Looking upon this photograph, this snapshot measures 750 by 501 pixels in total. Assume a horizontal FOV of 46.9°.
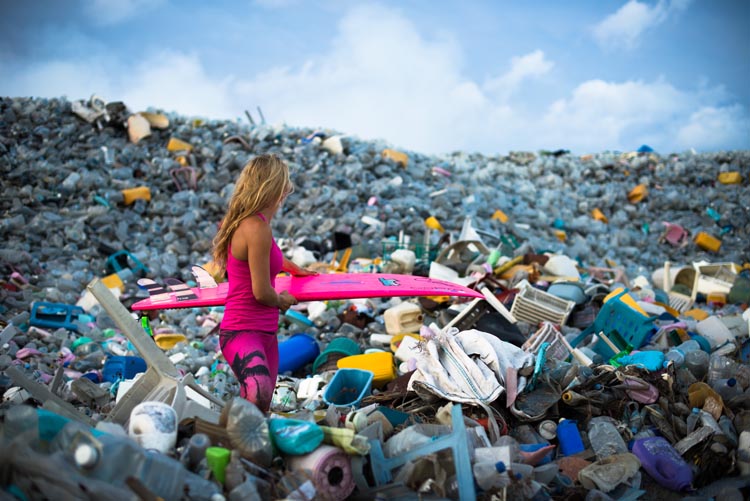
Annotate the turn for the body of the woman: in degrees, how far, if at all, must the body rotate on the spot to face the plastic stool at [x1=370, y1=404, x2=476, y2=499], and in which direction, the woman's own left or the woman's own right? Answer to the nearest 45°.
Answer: approximately 45° to the woman's own right

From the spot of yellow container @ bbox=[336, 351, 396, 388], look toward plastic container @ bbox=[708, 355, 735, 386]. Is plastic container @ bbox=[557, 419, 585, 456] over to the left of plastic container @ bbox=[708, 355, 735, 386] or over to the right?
right

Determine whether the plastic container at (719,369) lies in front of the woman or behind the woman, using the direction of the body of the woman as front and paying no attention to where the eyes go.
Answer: in front

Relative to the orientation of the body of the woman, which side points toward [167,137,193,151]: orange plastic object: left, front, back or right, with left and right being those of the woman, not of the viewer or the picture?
left

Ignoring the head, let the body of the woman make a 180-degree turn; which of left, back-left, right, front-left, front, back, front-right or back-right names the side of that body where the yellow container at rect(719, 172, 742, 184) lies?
back-right

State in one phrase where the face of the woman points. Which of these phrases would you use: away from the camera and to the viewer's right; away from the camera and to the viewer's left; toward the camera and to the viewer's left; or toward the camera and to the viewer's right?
away from the camera and to the viewer's right

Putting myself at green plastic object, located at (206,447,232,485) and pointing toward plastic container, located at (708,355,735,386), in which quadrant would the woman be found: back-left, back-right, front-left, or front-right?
front-left

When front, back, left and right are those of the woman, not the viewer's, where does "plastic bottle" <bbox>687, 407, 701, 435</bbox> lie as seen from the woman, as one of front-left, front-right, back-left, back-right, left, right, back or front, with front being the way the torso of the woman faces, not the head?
front

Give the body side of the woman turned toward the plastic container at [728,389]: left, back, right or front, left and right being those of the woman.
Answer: front

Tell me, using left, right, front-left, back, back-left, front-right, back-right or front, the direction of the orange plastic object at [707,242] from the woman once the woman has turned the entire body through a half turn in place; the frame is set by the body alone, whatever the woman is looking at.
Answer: back-right

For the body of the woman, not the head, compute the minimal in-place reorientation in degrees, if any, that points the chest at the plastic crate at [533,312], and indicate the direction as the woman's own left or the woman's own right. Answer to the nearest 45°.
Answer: approximately 45° to the woman's own left

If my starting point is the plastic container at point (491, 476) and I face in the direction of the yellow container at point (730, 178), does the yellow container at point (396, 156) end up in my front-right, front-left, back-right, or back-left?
front-left

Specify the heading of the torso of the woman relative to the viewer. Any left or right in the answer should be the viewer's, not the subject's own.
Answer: facing to the right of the viewer
